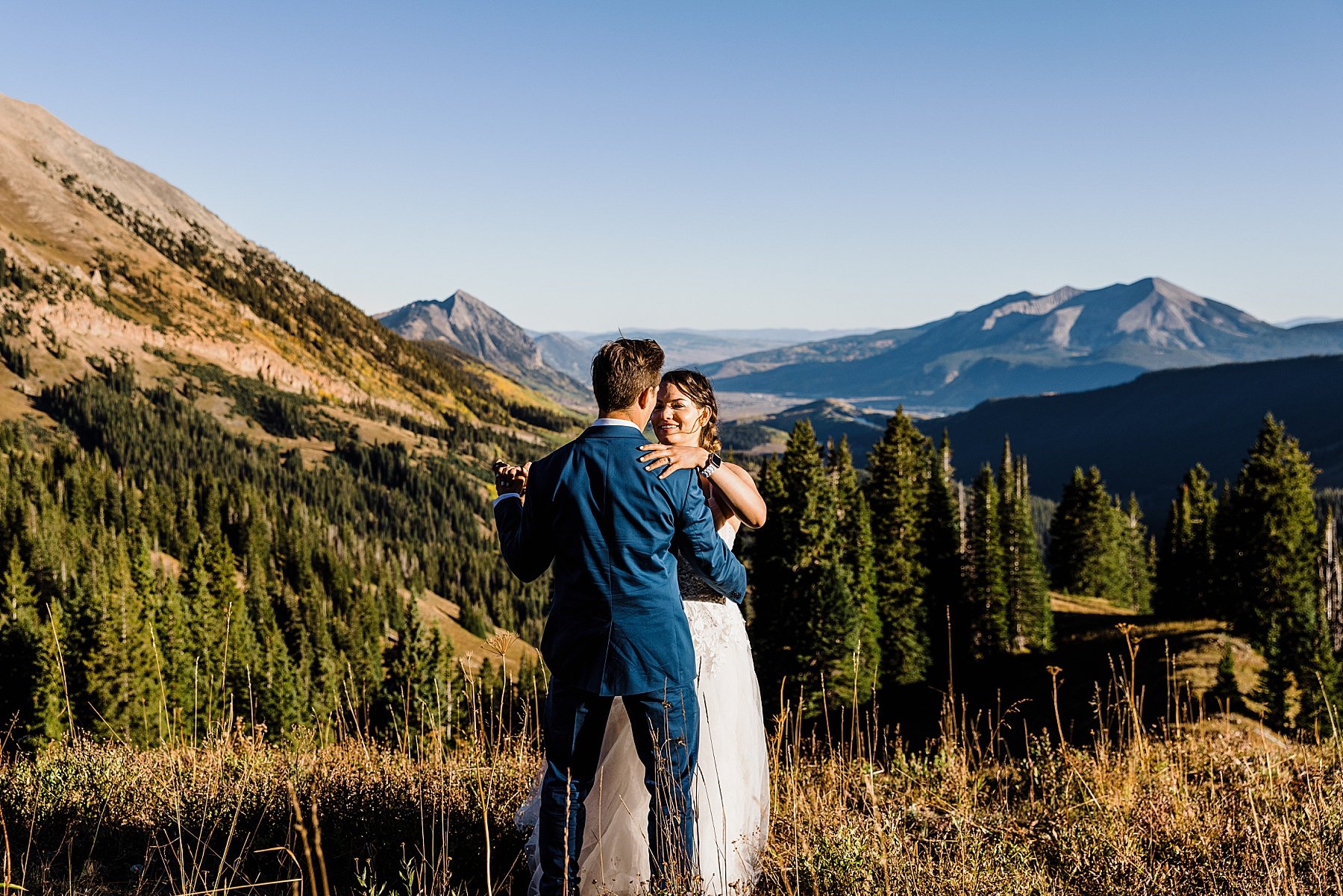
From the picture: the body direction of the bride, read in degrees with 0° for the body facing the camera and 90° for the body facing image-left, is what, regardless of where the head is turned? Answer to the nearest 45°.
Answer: approximately 45°

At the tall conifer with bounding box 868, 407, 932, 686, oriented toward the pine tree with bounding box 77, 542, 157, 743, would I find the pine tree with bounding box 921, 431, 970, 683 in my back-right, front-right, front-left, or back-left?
back-right

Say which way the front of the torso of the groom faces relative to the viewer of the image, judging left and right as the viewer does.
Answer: facing away from the viewer

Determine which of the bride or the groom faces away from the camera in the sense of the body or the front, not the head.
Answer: the groom

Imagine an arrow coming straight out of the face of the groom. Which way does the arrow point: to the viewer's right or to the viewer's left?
to the viewer's right

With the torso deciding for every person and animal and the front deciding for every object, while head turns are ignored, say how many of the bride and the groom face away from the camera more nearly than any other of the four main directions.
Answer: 1
